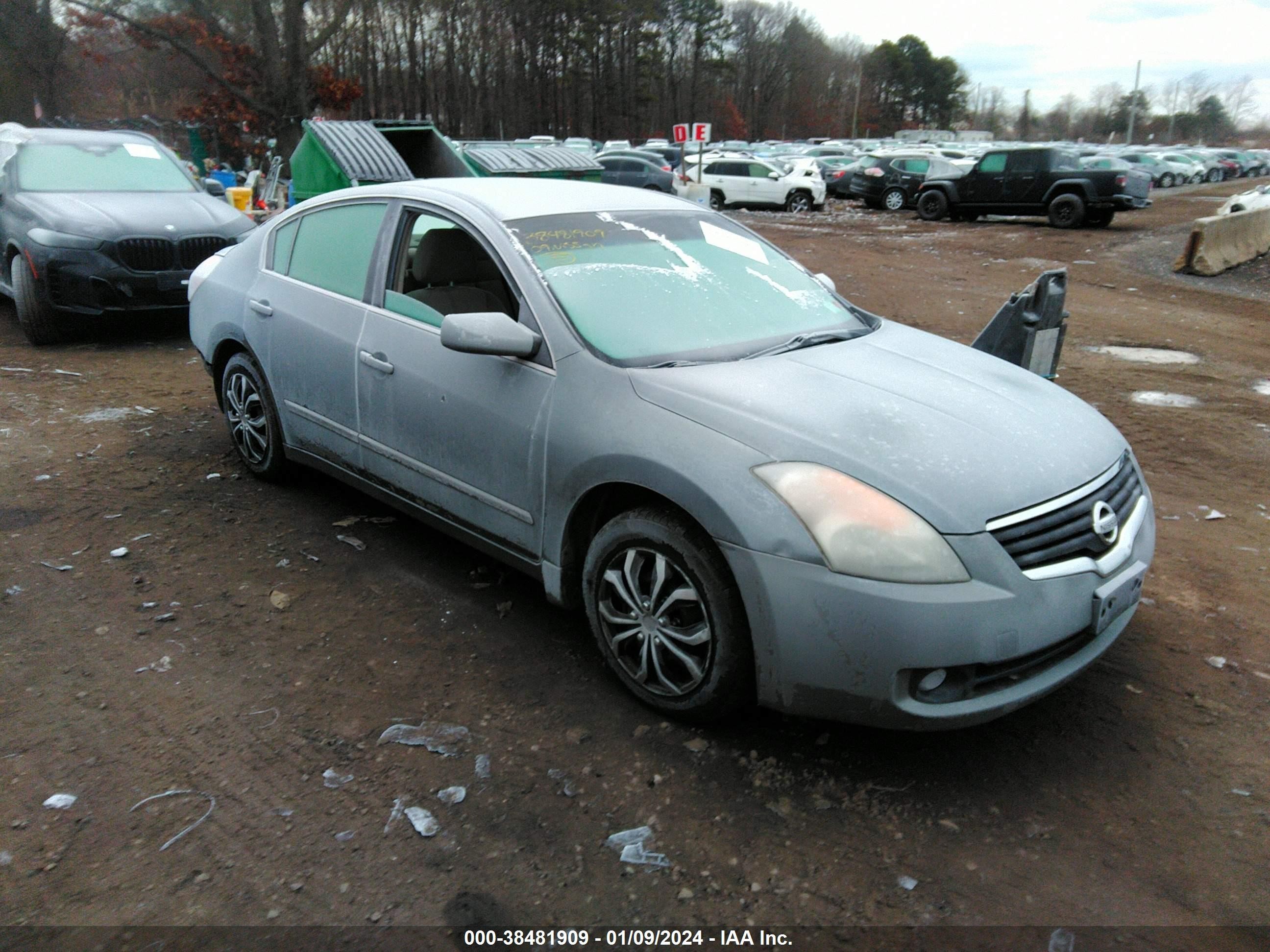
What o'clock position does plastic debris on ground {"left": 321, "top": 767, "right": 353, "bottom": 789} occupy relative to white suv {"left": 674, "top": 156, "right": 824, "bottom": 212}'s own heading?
The plastic debris on ground is roughly at 3 o'clock from the white suv.

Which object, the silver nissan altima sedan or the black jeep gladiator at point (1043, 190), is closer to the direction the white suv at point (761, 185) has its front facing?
the black jeep gladiator

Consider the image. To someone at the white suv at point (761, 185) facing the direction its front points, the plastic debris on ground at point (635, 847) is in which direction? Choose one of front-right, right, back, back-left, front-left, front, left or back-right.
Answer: right

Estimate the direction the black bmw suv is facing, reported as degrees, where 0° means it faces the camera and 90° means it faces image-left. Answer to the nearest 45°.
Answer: approximately 315°

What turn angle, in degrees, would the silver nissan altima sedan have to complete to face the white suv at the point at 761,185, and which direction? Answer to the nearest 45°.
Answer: approximately 135° to its left

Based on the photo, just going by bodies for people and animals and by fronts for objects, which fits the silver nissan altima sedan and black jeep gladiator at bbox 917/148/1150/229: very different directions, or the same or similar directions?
very different directions

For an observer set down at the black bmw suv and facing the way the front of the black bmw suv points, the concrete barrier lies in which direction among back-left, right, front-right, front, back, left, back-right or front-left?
front-left

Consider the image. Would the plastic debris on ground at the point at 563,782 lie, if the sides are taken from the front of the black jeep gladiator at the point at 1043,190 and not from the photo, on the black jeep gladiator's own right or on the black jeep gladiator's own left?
on the black jeep gladiator's own left

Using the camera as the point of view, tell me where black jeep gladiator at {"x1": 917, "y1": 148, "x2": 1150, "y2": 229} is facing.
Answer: facing away from the viewer and to the left of the viewer

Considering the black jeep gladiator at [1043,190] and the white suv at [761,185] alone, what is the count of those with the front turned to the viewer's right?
1

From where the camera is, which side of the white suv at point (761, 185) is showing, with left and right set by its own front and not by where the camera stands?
right
